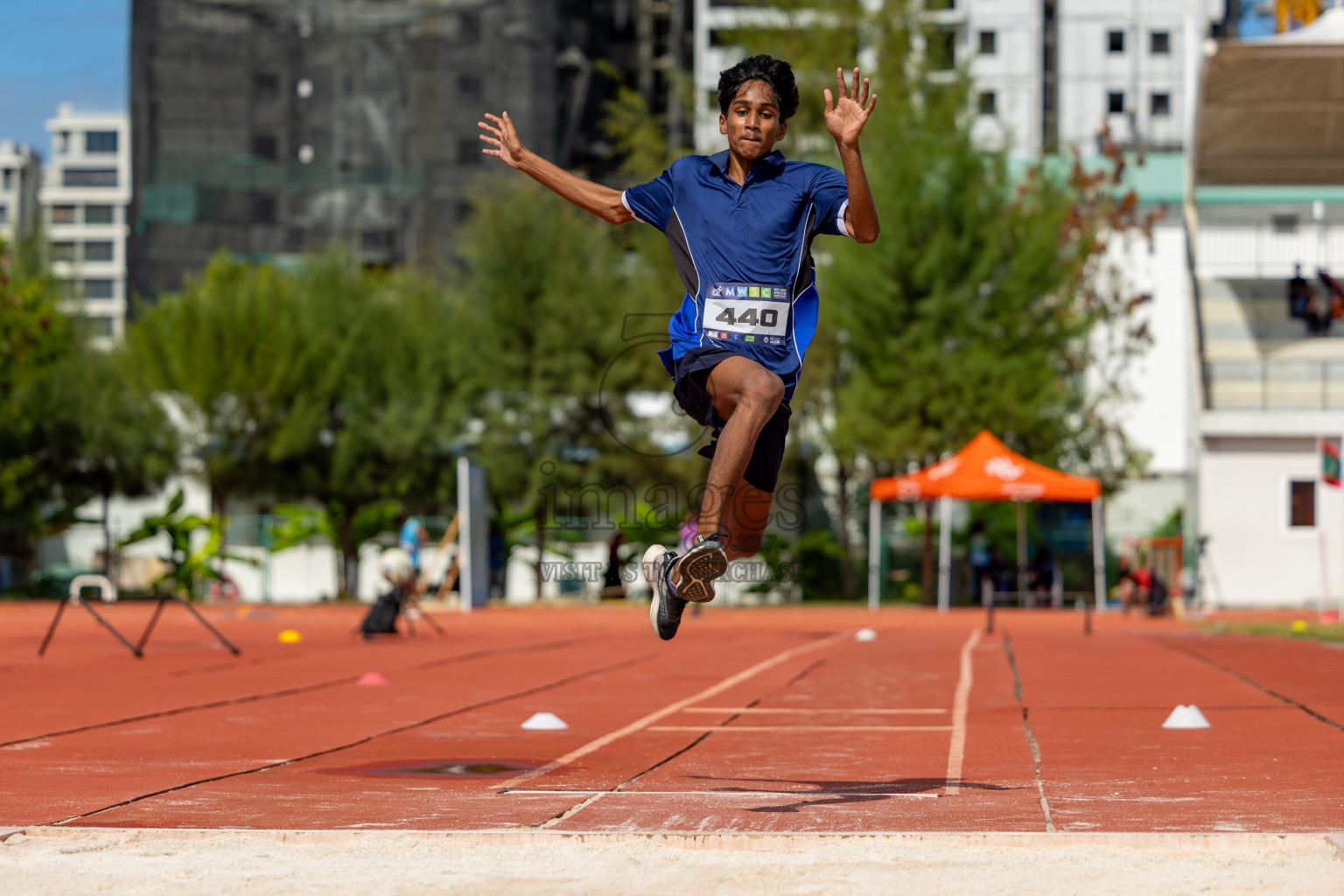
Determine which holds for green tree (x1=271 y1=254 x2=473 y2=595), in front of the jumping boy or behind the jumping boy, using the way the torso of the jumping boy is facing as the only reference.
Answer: behind

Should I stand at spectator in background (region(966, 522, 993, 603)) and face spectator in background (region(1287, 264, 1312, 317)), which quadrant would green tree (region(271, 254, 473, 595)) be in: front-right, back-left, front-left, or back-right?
back-left

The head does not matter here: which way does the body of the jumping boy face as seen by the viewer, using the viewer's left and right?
facing the viewer

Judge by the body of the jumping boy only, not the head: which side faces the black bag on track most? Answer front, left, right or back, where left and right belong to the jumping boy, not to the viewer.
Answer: back

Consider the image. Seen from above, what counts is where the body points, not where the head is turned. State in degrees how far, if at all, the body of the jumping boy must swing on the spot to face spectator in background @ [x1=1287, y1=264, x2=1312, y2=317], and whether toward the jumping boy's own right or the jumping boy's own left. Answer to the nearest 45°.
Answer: approximately 135° to the jumping boy's own left

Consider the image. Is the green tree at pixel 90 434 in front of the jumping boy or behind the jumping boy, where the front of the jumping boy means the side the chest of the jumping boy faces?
behind

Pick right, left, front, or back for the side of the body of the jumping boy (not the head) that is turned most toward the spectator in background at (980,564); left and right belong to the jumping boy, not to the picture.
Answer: back

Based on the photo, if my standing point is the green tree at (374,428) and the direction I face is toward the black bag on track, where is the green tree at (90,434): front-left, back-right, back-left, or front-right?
back-right

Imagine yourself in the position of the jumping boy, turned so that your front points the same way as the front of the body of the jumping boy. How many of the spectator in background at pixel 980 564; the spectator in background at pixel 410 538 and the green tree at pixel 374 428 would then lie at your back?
3

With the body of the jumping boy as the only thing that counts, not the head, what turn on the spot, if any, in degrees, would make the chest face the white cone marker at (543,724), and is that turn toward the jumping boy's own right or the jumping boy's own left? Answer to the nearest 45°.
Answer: approximately 180°

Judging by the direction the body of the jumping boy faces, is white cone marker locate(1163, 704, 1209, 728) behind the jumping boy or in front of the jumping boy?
behind

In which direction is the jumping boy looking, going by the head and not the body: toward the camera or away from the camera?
toward the camera

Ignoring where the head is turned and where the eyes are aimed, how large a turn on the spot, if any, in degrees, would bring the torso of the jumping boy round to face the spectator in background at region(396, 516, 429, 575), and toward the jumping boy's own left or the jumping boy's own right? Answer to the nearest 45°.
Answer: approximately 180°

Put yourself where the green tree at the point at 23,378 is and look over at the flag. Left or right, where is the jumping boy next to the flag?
right
